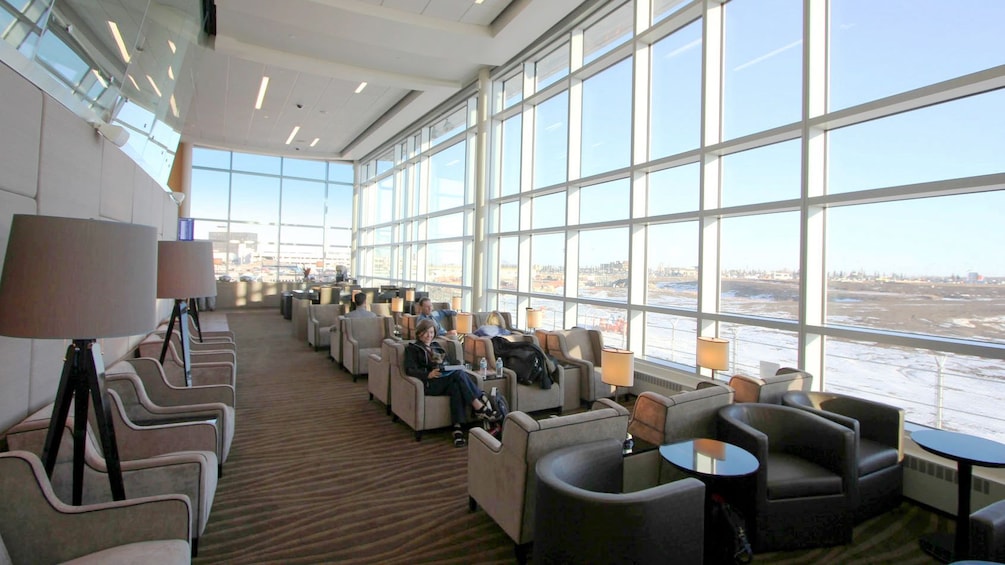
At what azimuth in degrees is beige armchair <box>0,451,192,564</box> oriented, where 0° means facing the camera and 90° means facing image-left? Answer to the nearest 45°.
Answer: approximately 270°

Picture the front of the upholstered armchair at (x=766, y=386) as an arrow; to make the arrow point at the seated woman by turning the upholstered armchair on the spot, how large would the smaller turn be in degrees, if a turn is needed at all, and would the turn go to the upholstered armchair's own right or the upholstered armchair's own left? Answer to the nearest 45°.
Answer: approximately 45° to the upholstered armchair's own left

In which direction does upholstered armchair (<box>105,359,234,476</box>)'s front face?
to the viewer's right

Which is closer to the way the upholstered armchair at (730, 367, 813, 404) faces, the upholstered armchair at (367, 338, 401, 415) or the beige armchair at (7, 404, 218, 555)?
the upholstered armchair

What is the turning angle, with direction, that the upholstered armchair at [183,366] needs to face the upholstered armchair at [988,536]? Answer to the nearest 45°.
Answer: approximately 45° to its right

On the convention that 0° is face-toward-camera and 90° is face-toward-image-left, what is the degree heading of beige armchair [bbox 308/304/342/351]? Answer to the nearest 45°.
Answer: approximately 315°

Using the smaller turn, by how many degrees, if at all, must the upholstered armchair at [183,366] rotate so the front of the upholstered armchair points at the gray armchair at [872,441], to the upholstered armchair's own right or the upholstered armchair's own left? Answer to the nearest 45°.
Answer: approximately 45° to the upholstered armchair's own right

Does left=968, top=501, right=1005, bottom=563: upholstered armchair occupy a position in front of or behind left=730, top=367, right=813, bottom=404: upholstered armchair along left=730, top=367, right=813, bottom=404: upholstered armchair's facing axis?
behind

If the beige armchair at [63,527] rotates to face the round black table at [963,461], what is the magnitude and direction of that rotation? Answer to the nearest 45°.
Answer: approximately 45° to its right

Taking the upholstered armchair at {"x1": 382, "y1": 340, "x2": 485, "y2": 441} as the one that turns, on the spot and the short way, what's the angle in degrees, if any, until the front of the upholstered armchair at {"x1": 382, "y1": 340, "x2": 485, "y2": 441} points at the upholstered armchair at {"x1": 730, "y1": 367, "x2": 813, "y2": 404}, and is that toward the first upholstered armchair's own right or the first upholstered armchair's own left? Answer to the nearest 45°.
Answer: approximately 45° to the first upholstered armchair's own left
